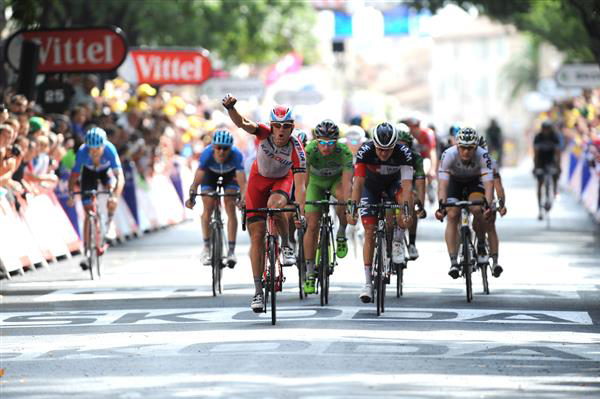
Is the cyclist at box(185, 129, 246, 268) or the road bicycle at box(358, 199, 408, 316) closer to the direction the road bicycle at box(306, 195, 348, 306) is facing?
the road bicycle

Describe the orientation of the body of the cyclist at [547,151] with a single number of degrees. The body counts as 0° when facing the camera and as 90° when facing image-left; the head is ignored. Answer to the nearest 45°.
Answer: approximately 0°

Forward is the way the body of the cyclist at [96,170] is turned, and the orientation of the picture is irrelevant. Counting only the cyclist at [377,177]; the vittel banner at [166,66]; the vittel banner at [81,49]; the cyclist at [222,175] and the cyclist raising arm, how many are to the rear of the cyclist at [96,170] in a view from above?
2

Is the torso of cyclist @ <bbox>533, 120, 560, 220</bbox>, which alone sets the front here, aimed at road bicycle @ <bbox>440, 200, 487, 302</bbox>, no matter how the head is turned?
yes
